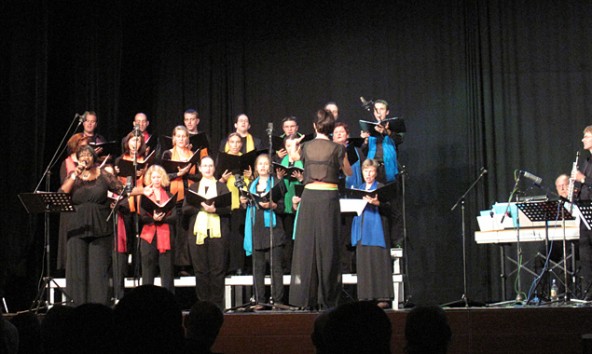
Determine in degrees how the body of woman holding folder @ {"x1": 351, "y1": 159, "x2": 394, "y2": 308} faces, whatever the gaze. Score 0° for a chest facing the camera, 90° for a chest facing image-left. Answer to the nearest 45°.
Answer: approximately 45°

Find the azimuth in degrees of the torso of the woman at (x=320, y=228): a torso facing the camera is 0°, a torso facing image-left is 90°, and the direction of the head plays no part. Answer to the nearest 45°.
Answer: approximately 180°

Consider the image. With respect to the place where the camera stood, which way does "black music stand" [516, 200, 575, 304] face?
facing away from the viewer and to the right of the viewer

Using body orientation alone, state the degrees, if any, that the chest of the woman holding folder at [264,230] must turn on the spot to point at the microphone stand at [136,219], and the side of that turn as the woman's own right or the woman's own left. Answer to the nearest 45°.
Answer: approximately 90° to the woman's own right

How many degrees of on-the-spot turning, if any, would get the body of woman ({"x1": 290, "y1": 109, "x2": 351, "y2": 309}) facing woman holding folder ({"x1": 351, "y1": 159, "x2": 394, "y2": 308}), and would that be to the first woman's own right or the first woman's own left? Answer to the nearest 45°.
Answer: approximately 45° to the first woman's own right

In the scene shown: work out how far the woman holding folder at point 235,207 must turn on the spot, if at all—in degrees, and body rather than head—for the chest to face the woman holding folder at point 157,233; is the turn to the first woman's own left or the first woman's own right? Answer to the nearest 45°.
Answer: approximately 45° to the first woman's own right

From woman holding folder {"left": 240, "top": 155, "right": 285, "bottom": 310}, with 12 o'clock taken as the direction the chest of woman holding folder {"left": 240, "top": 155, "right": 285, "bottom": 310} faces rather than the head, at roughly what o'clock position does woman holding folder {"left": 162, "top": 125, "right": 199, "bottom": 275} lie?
woman holding folder {"left": 162, "top": 125, "right": 199, "bottom": 275} is roughly at 4 o'clock from woman holding folder {"left": 240, "top": 155, "right": 285, "bottom": 310}.

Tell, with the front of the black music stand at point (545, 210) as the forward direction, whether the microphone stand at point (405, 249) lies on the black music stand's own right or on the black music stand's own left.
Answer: on the black music stand's own left

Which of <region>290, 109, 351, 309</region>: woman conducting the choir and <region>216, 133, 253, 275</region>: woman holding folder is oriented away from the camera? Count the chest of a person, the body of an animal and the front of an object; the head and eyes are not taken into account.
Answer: <region>290, 109, 351, 309</region>: woman conducting the choir
